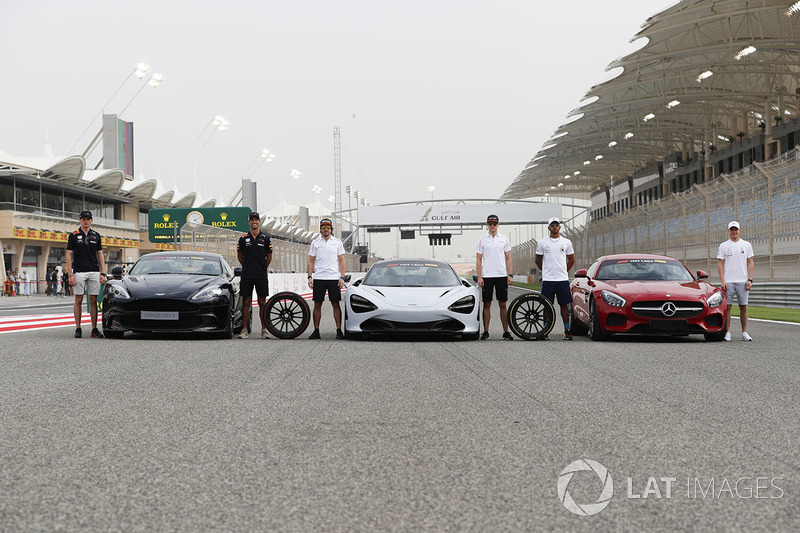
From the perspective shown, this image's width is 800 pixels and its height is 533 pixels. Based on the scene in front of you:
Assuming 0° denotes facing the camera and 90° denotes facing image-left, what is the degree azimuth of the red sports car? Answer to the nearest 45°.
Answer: approximately 0°

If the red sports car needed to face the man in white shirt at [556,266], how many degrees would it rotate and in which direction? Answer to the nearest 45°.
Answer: approximately 90° to its right

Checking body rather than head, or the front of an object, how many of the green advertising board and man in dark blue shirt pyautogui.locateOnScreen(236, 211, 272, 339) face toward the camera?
2

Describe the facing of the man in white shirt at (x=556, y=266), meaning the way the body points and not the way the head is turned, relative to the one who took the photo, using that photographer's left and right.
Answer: facing the viewer

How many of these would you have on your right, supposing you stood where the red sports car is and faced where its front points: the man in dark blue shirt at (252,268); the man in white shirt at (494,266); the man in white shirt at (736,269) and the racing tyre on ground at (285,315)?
3

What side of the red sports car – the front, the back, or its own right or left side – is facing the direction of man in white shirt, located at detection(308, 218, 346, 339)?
right

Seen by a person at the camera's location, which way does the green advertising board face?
facing the viewer

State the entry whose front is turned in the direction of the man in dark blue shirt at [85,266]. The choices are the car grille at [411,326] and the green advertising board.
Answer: the green advertising board

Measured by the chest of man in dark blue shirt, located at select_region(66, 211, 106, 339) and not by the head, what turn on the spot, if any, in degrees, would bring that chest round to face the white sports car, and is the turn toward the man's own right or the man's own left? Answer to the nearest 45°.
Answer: approximately 45° to the man's own left

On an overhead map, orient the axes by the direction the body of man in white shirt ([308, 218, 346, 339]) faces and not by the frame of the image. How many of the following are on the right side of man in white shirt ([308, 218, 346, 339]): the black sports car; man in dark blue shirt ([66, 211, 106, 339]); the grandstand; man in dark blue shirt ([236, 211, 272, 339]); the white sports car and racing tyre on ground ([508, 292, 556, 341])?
3

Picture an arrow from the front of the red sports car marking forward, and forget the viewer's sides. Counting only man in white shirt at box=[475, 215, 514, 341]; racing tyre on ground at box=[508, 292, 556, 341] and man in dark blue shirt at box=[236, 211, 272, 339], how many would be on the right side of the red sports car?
3

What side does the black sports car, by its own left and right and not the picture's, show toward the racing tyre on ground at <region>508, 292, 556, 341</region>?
left

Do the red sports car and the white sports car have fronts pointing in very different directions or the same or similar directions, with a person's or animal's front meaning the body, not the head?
same or similar directions

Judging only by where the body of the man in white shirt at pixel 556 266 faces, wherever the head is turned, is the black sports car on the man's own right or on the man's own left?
on the man's own right

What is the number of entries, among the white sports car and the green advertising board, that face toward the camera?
2
